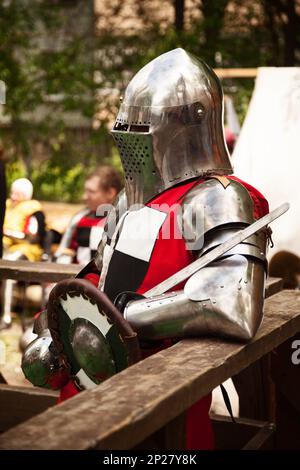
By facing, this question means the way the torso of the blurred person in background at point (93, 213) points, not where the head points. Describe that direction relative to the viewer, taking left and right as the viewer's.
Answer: facing the viewer and to the left of the viewer

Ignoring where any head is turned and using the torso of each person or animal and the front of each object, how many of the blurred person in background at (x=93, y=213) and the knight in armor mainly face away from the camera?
0

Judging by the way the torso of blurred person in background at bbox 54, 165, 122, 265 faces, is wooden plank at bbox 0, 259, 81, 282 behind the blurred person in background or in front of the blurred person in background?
in front

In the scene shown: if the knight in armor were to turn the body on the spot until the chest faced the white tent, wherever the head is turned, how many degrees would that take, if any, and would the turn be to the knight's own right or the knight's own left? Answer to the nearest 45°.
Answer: approximately 135° to the knight's own right

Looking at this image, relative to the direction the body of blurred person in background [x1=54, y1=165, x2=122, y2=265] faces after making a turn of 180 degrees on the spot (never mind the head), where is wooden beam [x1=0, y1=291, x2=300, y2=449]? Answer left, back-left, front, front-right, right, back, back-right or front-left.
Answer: back-right

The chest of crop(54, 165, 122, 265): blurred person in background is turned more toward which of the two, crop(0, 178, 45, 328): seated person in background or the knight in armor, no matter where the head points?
the knight in armor
